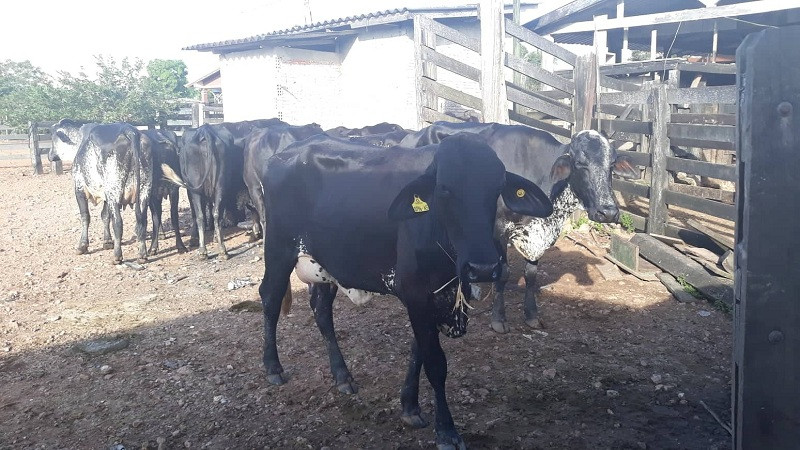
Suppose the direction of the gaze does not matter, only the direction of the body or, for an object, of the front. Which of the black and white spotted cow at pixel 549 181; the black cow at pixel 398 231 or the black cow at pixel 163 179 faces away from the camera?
the black cow at pixel 163 179

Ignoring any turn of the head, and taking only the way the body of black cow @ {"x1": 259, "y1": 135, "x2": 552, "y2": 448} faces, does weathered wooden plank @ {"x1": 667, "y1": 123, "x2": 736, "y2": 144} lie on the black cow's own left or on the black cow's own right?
on the black cow's own left

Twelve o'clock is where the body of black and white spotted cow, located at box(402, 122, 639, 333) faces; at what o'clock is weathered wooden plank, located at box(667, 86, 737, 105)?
The weathered wooden plank is roughly at 9 o'clock from the black and white spotted cow.

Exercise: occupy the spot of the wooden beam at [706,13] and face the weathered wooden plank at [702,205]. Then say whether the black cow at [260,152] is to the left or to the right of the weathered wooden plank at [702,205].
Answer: right

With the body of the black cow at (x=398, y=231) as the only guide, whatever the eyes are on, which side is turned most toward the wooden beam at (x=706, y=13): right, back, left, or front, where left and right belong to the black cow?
left

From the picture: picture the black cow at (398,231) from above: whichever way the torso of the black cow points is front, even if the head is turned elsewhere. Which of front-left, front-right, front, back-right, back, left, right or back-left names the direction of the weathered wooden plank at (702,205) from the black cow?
left

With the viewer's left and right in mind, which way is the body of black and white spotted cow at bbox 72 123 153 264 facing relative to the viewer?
facing away from the viewer and to the left of the viewer

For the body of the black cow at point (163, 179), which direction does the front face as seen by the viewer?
away from the camera

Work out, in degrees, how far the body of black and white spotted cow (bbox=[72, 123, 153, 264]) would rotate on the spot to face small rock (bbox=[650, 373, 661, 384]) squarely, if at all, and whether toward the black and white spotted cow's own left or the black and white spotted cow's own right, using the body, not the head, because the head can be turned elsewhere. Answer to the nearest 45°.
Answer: approximately 180°

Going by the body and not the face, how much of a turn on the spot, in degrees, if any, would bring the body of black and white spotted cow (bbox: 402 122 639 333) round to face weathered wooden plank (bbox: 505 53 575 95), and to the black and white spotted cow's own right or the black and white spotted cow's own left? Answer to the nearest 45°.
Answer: approximately 135° to the black and white spotted cow's own left

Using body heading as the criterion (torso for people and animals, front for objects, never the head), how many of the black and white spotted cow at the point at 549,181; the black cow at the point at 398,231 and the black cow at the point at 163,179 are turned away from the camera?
1

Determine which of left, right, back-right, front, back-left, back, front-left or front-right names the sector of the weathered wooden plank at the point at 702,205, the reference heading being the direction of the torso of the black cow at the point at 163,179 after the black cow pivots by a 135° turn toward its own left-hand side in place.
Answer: left

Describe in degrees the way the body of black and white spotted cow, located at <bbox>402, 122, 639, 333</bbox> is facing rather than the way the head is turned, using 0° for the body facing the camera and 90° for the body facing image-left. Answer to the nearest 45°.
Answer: approximately 315°
